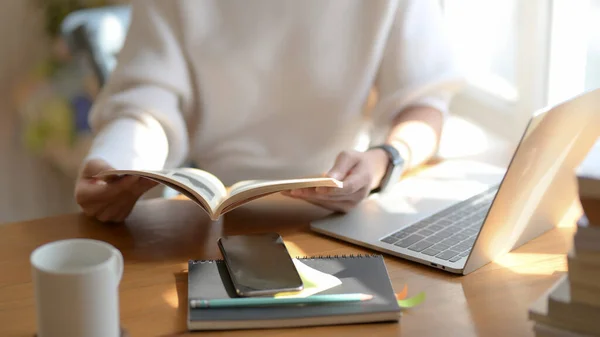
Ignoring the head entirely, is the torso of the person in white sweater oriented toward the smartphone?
yes

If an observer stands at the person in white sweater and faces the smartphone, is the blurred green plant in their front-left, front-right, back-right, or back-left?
back-right

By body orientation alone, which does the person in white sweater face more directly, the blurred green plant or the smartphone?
the smartphone

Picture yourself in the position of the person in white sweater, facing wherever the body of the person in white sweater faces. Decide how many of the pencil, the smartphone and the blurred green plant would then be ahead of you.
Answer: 2

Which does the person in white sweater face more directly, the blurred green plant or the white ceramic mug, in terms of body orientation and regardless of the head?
the white ceramic mug

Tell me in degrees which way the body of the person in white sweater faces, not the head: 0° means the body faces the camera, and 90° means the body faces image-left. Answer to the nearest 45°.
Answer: approximately 0°
